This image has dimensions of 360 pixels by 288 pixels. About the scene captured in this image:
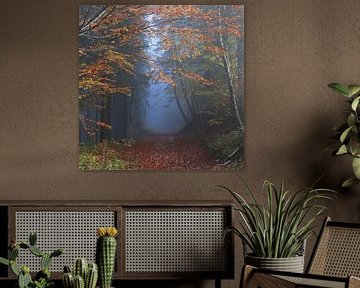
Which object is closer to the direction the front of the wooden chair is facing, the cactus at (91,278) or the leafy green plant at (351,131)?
the cactus

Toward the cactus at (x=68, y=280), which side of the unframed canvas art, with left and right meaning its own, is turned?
front

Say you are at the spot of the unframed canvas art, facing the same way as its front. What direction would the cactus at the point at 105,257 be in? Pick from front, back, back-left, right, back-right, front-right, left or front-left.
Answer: front

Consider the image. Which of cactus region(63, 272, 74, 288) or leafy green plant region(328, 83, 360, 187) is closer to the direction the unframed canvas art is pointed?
the cactus

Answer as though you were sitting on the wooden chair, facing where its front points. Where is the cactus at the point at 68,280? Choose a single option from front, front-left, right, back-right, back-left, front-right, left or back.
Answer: front

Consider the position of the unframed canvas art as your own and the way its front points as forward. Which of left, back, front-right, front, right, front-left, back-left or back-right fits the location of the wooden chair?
front-left

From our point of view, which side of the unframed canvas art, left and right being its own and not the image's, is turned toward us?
front

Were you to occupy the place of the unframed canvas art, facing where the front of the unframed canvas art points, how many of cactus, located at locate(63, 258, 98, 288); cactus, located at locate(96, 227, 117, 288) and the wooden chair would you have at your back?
0

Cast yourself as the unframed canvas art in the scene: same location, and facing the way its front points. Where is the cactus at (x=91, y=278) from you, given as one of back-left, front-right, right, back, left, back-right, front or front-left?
front

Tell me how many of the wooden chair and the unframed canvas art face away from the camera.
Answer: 0

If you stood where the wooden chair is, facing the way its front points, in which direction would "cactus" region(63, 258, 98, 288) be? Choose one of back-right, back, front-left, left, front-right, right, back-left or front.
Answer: front

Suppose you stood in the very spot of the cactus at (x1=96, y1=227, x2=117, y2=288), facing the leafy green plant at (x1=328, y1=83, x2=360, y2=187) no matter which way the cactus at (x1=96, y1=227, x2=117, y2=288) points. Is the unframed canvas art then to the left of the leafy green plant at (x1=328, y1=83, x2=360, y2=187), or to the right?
left

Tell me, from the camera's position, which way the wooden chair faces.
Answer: facing the viewer and to the left of the viewer

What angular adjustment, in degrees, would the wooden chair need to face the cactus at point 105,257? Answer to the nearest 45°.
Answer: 0° — it already faces it

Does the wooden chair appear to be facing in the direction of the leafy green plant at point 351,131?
no
